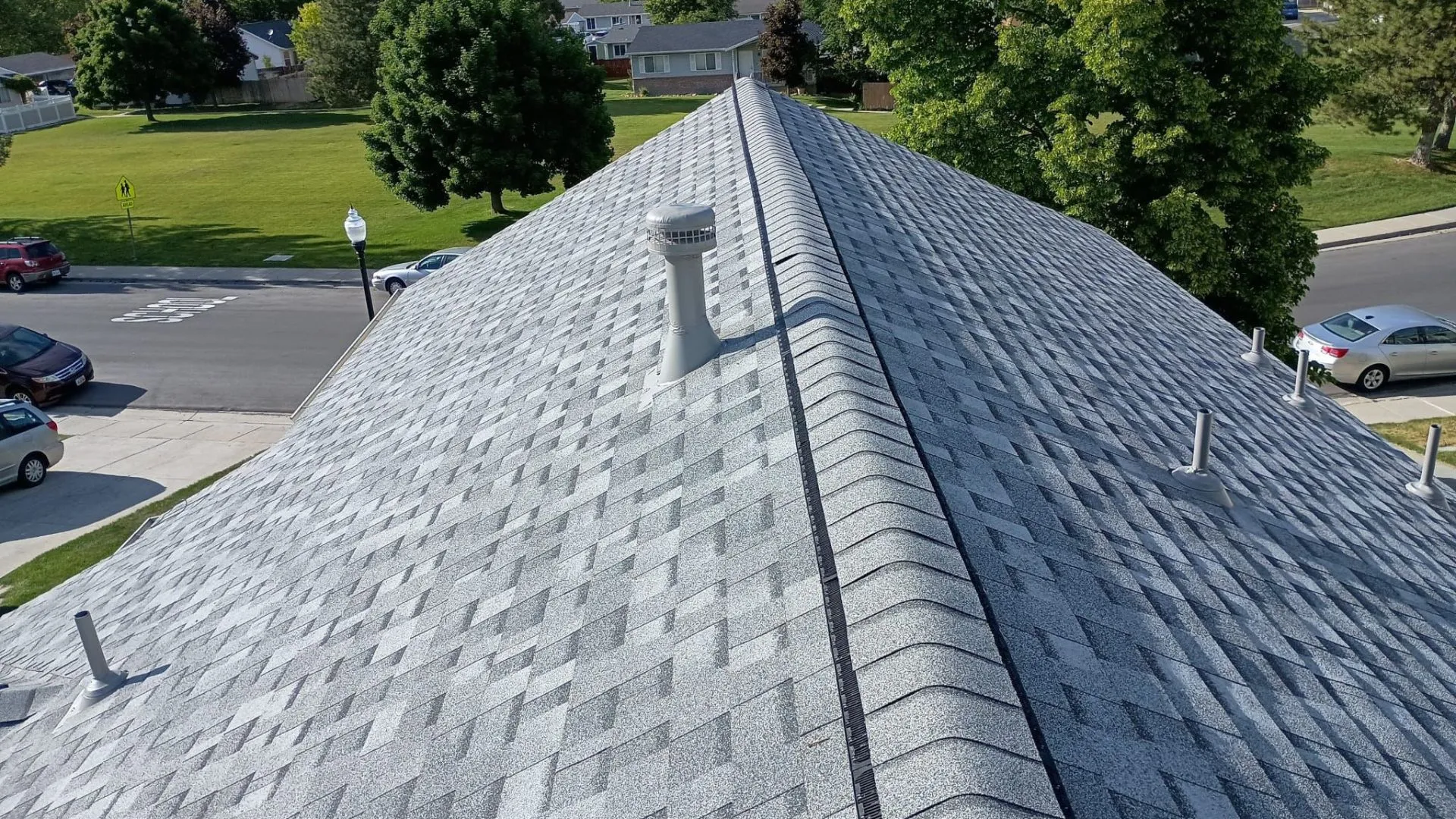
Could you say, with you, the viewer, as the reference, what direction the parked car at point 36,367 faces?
facing the viewer and to the right of the viewer

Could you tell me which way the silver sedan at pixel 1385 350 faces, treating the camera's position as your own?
facing away from the viewer and to the right of the viewer

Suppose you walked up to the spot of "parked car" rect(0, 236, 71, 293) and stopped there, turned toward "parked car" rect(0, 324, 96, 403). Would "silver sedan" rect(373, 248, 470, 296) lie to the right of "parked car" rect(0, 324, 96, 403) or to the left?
left

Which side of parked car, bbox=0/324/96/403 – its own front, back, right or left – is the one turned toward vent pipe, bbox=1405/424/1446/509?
front

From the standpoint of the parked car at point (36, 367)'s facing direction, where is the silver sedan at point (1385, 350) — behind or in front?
in front

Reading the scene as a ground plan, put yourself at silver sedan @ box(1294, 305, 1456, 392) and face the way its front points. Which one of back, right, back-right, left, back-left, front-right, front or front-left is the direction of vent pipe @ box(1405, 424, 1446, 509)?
back-right

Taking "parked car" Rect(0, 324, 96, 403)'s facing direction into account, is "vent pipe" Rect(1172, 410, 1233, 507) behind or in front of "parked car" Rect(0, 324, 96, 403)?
in front

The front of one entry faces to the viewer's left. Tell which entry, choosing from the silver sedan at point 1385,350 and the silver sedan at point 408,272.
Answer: the silver sedan at point 408,272

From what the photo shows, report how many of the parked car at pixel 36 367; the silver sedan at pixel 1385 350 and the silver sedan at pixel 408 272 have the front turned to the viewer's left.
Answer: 1

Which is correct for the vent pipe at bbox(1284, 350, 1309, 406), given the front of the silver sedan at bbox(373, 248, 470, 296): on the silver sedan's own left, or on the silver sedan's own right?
on the silver sedan's own left

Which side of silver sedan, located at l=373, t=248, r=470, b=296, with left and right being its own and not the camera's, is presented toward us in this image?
left
